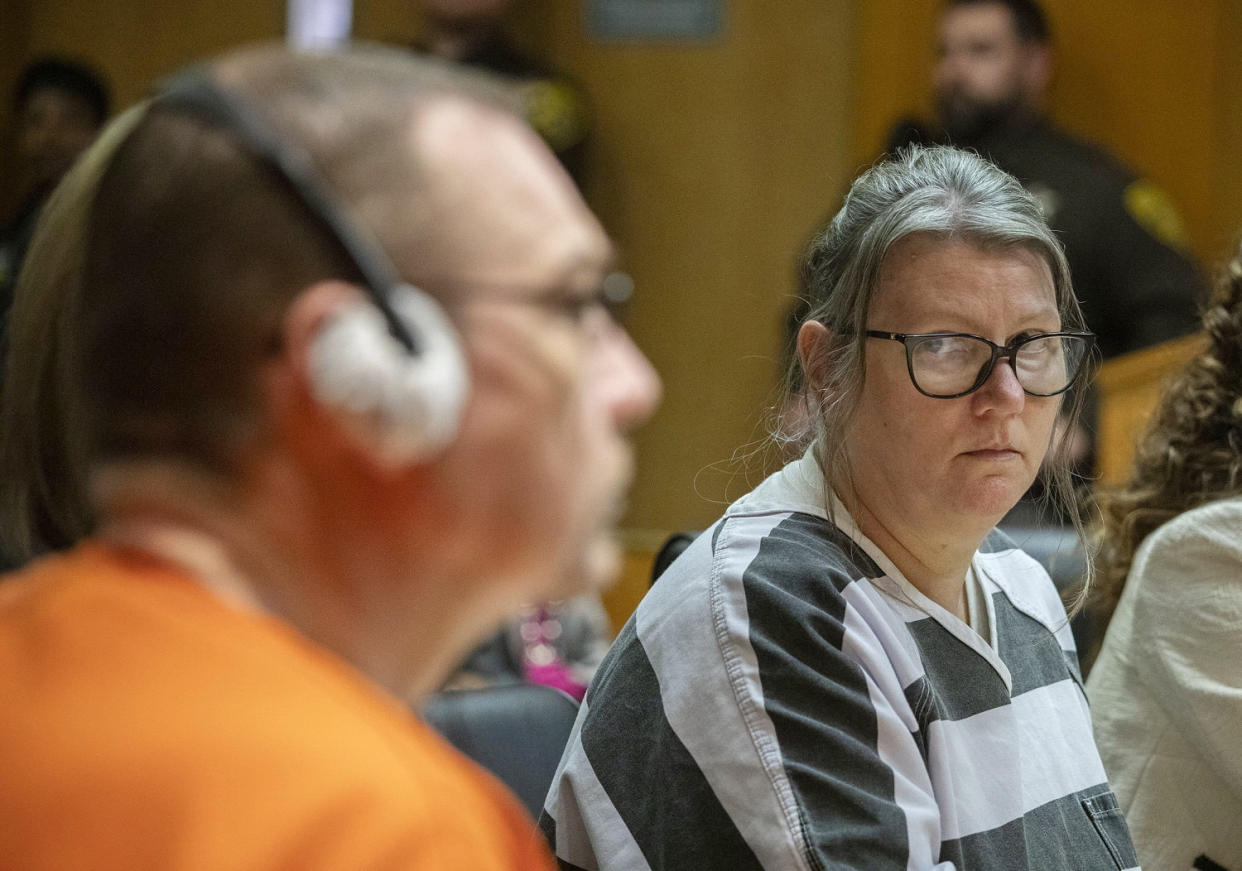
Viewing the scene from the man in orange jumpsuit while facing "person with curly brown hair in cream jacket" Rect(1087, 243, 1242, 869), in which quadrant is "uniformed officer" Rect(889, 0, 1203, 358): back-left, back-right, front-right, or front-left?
front-left

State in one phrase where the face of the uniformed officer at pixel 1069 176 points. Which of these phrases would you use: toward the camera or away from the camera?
toward the camera

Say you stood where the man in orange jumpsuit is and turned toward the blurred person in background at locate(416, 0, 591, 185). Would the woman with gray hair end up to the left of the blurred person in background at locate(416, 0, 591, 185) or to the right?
right

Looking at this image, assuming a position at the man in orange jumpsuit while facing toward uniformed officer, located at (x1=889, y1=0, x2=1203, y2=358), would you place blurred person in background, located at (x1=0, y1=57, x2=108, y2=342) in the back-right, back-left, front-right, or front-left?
front-left

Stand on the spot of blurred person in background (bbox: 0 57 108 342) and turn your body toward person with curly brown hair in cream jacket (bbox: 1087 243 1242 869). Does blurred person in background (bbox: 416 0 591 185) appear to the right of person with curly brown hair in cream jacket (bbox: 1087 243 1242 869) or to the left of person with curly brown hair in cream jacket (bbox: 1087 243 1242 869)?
left

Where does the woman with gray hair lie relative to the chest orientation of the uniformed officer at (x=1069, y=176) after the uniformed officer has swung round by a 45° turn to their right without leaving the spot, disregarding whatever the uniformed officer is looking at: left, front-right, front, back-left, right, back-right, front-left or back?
left

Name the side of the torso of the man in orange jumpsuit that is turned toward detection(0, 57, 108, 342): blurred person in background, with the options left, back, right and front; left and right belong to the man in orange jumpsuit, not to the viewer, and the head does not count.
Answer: left

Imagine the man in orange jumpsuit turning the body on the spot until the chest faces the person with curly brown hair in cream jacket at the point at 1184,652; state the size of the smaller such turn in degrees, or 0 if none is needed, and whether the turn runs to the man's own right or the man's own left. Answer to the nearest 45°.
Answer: approximately 45° to the man's own left

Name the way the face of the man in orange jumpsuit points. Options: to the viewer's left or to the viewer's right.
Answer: to the viewer's right

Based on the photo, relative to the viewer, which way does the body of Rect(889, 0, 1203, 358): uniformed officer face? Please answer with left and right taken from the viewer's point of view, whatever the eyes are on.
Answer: facing the viewer and to the left of the viewer

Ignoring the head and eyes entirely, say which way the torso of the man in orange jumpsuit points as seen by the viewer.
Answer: to the viewer's right
